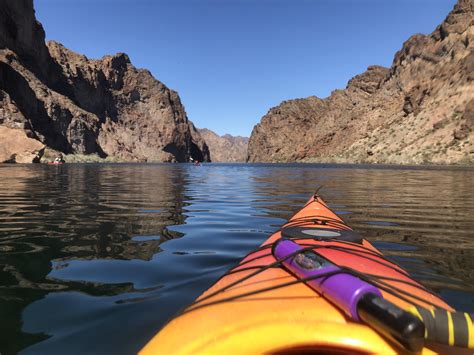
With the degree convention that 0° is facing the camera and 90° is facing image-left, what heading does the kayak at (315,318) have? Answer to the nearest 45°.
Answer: approximately 180°
